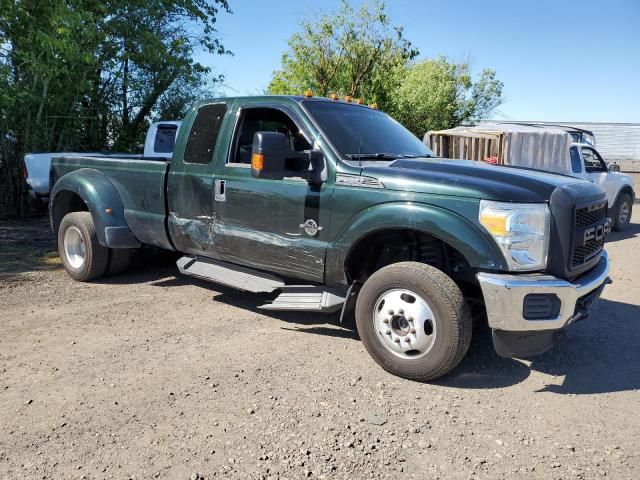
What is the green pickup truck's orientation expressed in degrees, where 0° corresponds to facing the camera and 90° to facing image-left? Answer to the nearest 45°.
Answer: approximately 315°

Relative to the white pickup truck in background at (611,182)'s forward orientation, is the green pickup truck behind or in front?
behind

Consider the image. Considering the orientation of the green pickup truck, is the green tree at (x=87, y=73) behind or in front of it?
behind

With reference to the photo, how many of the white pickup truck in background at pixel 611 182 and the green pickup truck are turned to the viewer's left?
0

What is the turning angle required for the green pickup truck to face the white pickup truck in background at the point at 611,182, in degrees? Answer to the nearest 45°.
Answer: approximately 90° to its left

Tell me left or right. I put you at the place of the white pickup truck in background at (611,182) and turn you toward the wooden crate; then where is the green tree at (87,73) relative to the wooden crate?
left

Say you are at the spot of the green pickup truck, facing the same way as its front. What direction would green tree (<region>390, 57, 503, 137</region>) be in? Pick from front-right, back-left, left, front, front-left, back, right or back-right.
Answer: back-left

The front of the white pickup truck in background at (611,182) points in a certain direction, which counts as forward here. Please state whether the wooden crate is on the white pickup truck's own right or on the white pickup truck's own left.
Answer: on the white pickup truck's own left

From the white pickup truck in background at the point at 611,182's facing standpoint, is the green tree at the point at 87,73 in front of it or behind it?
behind
